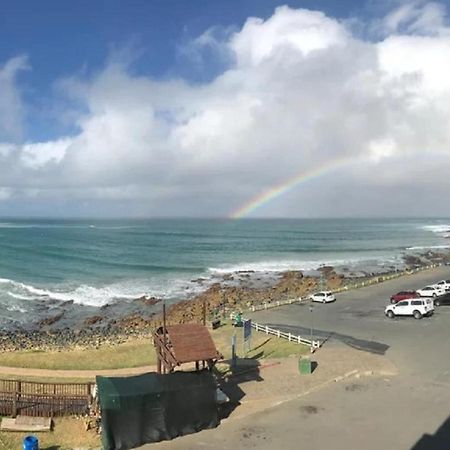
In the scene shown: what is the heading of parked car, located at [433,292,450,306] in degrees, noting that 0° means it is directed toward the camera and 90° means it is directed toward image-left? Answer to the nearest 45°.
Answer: approximately 90°
